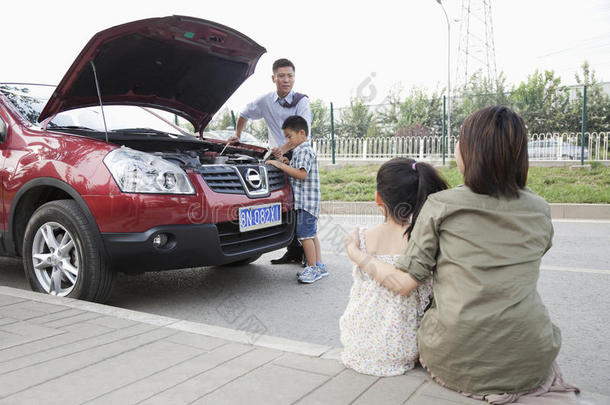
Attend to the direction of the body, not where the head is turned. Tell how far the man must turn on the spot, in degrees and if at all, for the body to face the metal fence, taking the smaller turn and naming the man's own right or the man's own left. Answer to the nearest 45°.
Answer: approximately 180°

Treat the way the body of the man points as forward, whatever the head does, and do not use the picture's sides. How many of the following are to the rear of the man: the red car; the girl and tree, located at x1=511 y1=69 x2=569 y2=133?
1

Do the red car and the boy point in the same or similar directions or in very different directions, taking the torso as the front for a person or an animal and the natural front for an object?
very different directions

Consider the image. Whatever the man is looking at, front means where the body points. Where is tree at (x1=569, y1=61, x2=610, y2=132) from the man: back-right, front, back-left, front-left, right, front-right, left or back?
back

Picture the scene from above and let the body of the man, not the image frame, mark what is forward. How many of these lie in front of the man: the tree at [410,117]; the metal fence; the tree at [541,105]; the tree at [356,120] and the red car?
1

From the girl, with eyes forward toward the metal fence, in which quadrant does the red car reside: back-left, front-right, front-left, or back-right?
front-left

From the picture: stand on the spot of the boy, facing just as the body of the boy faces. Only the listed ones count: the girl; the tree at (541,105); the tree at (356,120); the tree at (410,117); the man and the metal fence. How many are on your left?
1

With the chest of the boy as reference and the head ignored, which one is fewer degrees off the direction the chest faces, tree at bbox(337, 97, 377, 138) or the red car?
the red car

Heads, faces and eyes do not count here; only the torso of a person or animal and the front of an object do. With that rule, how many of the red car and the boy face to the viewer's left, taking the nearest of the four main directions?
1

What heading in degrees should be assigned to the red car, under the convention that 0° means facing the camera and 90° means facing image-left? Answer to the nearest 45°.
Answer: approximately 315°

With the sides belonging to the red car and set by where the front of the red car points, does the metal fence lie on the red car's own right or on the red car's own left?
on the red car's own left

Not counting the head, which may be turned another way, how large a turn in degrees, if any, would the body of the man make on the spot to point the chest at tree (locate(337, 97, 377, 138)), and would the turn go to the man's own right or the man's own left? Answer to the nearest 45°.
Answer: approximately 135° to the man's own right

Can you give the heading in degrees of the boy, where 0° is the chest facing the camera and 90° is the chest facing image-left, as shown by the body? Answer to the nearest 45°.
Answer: approximately 90°

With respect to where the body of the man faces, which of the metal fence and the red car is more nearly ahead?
the red car

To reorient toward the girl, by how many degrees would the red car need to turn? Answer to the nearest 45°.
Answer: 0° — it already faces them

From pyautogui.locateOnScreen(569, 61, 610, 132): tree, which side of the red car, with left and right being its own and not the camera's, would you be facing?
left
